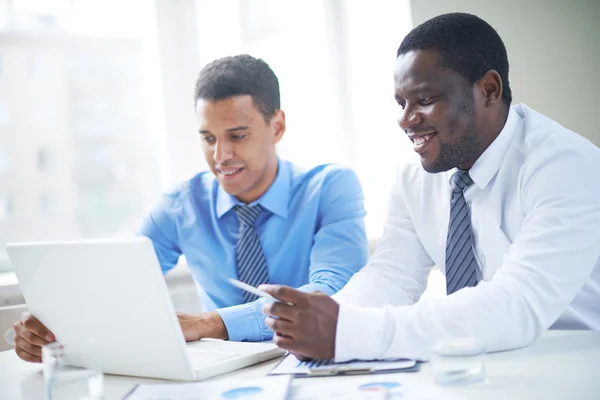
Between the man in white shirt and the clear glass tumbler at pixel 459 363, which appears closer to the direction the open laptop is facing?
the man in white shirt

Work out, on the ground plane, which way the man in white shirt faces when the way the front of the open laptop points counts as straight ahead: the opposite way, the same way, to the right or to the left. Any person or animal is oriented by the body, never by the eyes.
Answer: the opposite way

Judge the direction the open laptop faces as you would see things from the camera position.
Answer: facing away from the viewer and to the right of the viewer

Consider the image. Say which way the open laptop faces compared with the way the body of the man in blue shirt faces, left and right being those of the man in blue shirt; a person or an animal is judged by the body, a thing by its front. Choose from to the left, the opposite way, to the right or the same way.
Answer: the opposite way

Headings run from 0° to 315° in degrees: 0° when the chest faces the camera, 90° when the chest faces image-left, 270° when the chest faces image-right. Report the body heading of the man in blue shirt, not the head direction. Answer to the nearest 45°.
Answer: approximately 45°

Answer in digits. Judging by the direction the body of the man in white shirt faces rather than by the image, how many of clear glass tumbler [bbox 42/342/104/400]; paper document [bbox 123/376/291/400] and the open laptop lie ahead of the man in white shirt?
3

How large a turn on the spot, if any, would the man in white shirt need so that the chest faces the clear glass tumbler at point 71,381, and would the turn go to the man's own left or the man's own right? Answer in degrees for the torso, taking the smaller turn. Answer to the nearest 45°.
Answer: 0° — they already face it
